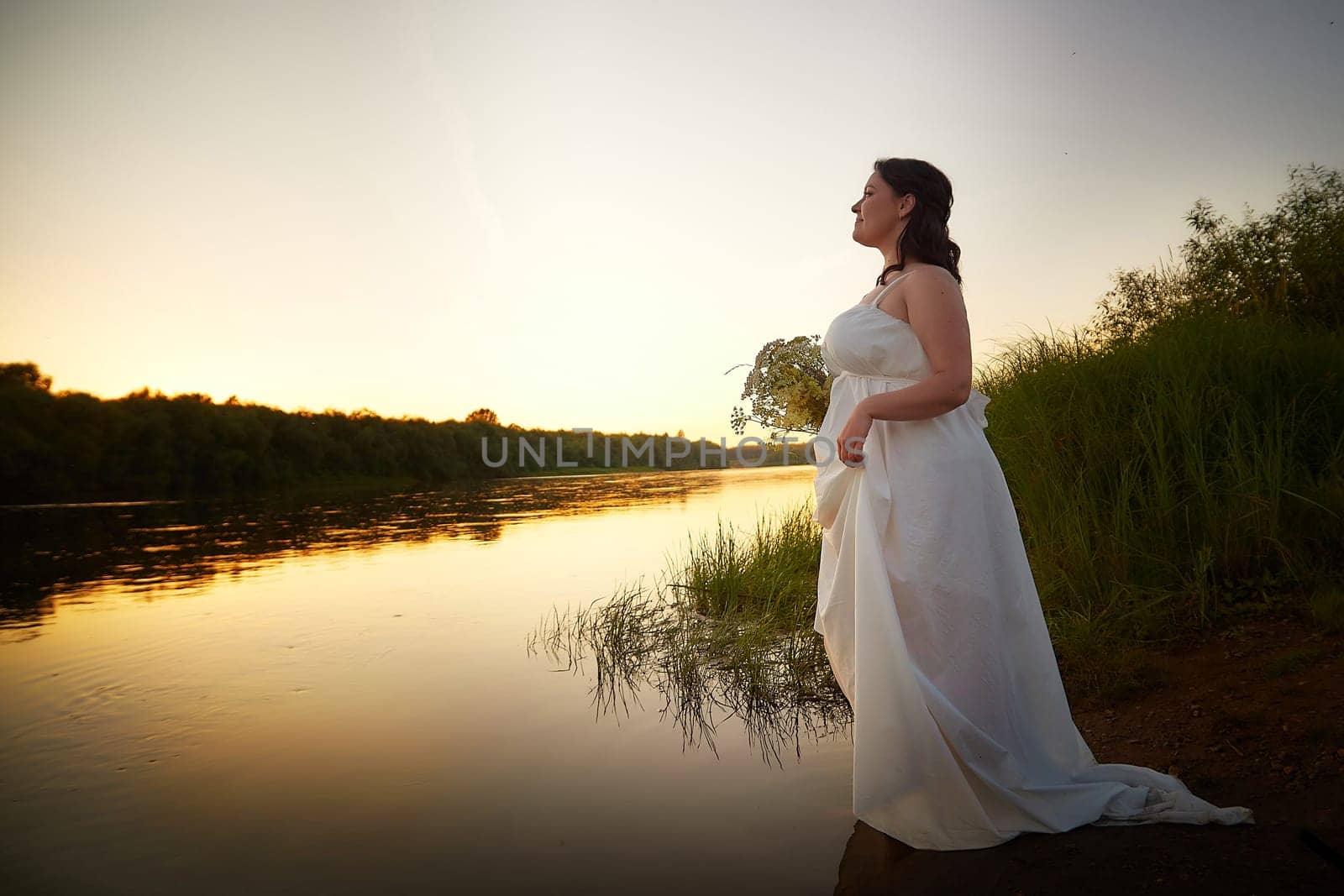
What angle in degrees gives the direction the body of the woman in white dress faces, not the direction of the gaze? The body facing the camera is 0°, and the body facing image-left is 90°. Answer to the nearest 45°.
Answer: approximately 90°
